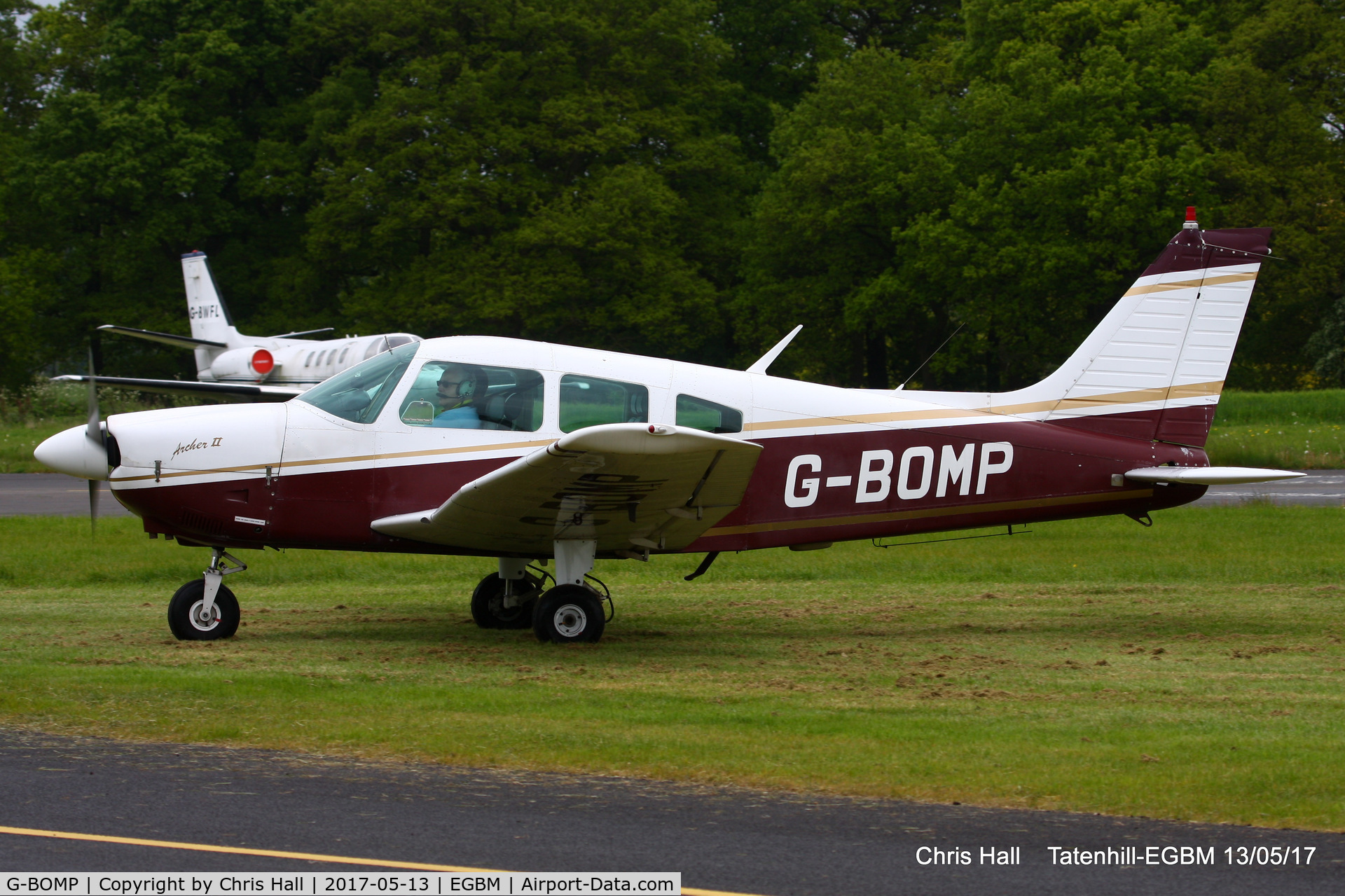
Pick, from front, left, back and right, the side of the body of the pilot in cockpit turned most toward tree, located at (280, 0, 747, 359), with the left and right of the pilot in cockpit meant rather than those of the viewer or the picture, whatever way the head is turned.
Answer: right

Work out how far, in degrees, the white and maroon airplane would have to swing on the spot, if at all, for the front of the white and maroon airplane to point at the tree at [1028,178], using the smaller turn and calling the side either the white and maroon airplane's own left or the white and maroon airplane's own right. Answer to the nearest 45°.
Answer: approximately 90° to the white and maroon airplane's own right

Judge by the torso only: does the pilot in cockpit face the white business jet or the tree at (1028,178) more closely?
the white business jet

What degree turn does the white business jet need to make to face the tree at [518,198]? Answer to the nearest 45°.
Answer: approximately 90° to its left

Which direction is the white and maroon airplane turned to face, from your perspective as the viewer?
facing to the left of the viewer

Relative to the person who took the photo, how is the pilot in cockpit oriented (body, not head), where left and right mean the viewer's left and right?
facing to the left of the viewer

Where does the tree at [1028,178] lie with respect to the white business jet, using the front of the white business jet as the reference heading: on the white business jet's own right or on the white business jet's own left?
on the white business jet's own left

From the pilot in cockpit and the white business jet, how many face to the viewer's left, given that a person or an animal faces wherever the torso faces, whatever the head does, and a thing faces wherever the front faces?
1

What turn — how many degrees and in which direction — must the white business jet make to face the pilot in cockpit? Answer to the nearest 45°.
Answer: approximately 45° to its right

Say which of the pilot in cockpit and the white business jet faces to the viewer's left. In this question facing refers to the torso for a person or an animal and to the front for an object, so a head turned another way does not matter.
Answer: the pilot in cockpit

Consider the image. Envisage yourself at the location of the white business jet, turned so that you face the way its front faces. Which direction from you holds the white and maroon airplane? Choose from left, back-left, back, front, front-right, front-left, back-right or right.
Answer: front-right

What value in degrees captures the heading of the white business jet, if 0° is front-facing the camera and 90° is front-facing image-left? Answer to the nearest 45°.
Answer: approximately 315°

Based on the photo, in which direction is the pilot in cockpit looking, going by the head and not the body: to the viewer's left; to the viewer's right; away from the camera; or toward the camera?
to the viewer's left

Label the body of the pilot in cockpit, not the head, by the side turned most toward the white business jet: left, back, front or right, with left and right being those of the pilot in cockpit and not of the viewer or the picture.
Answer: right
